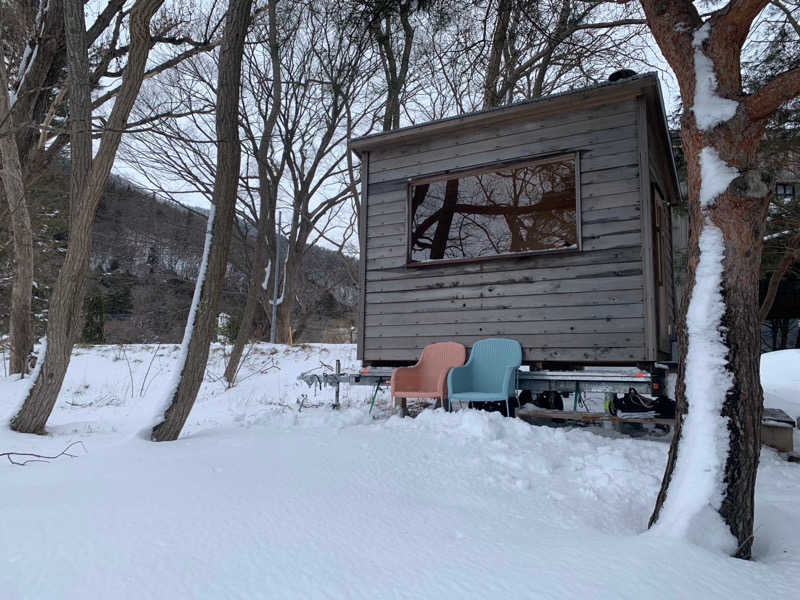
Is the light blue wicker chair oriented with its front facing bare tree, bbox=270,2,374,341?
no

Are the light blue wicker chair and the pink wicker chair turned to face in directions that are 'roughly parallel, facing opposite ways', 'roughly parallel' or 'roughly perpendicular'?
roughly parallel

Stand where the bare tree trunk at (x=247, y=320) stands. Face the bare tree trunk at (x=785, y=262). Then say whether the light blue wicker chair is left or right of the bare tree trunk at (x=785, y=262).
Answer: right

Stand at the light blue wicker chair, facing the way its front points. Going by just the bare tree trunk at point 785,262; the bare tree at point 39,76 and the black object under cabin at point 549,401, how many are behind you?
2

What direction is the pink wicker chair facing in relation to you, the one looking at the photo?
facing the viewer and to the left of the viewer

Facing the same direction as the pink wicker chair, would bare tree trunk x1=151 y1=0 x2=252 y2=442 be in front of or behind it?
in front

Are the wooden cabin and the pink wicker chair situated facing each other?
no

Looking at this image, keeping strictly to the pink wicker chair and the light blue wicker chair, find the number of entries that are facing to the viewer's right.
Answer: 0

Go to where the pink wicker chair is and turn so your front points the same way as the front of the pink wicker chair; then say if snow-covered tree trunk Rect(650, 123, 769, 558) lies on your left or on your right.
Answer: on your left

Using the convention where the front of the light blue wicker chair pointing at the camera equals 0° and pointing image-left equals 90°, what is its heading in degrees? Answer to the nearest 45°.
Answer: approximately 45°

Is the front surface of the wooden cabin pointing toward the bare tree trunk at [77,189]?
no

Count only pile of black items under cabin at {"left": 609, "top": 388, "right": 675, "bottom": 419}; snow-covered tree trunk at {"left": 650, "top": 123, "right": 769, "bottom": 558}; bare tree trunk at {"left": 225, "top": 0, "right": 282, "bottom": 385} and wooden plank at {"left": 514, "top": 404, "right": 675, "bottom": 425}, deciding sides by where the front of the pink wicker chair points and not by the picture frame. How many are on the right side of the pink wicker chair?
1

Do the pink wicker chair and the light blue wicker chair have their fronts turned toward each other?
no

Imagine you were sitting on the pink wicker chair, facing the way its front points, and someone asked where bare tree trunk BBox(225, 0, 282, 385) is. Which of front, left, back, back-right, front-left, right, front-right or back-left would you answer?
right

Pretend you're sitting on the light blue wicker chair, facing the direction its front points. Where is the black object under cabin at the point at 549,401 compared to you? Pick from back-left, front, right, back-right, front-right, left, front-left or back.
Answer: back

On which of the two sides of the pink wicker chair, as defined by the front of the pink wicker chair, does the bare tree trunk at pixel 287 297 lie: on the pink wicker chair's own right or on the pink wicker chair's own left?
on the pink wicker chair's own right
